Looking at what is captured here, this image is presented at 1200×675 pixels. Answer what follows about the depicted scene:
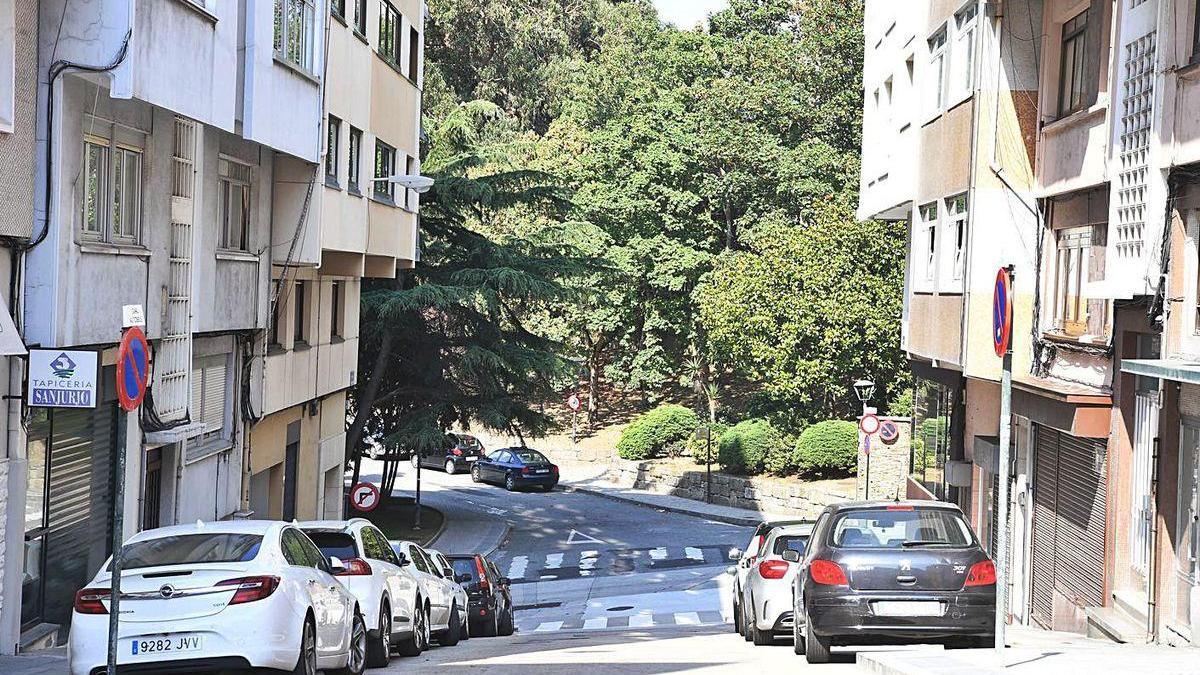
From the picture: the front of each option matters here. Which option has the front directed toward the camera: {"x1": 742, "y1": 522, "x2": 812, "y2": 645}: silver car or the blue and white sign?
the blue and white sign

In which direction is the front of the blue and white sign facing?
toward the camera

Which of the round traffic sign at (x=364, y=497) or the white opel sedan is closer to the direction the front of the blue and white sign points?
the white opel sedan

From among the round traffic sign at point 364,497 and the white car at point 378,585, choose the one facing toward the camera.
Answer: the round traffic sign

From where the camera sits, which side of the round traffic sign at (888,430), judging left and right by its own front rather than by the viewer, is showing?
front

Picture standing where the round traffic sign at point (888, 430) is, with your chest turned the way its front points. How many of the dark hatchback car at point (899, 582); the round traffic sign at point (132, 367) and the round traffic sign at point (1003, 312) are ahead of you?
3

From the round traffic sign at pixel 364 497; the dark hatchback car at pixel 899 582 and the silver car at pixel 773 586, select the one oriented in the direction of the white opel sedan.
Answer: the round traffic sign

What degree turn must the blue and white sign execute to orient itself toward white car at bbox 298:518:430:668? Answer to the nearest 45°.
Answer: approximately 90° to its left

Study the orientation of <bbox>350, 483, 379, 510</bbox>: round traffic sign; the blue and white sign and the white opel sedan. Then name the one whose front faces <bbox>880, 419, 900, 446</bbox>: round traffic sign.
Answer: the white opel sedan

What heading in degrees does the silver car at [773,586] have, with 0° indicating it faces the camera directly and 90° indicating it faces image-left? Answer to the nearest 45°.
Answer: approximately 180°

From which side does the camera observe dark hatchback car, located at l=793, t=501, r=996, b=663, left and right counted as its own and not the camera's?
back

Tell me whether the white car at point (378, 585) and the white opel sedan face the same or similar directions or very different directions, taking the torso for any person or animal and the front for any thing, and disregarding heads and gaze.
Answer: same or similar directions

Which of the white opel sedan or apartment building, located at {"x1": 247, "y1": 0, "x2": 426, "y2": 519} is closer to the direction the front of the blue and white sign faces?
the white opel sedan

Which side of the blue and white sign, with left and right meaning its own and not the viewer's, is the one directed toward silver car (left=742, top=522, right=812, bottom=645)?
left
